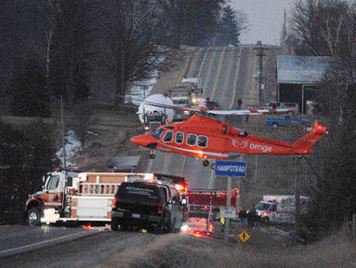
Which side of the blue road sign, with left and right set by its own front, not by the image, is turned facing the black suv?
right

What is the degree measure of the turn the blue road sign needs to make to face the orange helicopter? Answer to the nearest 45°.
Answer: approximately 180°

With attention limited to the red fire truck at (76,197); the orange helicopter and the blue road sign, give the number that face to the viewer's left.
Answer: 2

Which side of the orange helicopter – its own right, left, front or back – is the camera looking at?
left

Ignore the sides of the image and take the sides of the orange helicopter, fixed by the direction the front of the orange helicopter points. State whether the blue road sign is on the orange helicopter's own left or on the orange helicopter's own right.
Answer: on the orange helicopter's own left

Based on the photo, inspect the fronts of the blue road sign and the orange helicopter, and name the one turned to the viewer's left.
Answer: the orange helicopter

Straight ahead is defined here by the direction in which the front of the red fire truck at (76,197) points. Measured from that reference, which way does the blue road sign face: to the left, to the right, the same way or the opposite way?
to the left

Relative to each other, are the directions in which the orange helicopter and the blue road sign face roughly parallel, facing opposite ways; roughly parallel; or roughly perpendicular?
roughly perpendicular

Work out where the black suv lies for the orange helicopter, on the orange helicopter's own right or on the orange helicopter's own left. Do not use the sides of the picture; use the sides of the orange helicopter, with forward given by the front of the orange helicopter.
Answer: on the orange helicopter's own left

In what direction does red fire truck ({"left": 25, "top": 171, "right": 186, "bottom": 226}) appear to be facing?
to the viewer's left

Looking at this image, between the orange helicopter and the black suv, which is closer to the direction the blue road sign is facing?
the black suv

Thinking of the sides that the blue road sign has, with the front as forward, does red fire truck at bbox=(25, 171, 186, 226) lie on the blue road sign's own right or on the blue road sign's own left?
on the blue road sign's own right

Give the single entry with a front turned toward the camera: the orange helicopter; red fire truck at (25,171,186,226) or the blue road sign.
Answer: the blue road sign

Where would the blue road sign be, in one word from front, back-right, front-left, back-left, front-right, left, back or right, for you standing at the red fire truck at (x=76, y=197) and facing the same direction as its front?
back-left
